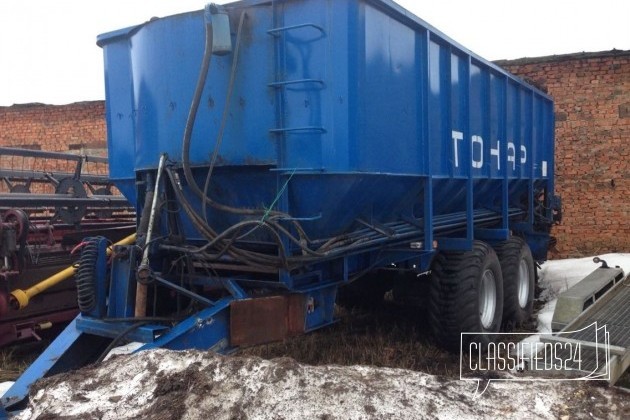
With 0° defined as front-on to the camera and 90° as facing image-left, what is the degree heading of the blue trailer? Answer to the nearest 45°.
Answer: approximately 45°

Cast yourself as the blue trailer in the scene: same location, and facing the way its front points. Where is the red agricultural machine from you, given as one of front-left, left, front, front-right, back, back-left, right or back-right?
right
